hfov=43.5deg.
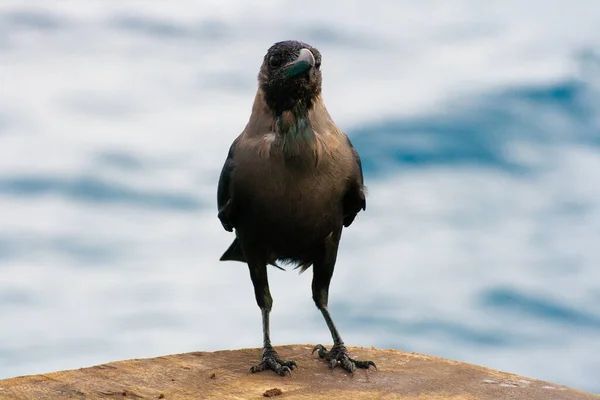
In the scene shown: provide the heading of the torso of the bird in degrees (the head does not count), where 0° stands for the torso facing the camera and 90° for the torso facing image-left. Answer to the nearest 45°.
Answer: approximately 0°
